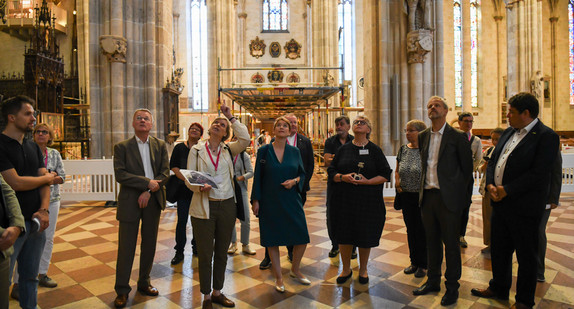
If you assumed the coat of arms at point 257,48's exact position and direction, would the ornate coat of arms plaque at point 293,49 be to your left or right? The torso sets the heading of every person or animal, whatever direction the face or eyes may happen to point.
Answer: on your left

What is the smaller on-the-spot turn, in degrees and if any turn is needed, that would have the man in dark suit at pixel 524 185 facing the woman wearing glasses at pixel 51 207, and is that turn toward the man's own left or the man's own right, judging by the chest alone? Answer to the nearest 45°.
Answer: approximately 45° to the man's own right

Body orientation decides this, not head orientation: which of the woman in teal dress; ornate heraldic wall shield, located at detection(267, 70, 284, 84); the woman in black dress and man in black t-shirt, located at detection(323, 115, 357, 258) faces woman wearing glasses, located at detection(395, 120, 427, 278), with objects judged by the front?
the ornate heraldic wall shield

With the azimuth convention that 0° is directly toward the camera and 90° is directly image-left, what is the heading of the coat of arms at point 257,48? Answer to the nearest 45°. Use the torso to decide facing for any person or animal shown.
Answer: approximately 0°

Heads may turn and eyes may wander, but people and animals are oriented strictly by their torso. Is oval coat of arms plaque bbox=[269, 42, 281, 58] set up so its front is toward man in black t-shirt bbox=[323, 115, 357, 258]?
yes

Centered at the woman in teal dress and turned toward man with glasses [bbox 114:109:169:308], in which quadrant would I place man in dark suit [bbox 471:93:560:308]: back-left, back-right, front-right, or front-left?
back-left

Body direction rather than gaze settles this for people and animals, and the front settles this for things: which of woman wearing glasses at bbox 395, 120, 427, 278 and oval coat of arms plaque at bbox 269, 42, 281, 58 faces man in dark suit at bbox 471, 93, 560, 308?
the oval coat of arms plaque

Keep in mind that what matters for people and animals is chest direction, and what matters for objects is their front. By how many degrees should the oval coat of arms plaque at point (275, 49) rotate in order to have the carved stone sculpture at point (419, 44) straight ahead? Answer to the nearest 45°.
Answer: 0° — it already faces it

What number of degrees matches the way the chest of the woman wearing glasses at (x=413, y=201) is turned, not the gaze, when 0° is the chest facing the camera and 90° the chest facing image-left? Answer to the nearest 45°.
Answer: approximately 45°

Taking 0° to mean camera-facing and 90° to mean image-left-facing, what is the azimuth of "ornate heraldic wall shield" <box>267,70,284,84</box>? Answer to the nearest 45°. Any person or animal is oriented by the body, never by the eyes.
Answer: approximately 0°

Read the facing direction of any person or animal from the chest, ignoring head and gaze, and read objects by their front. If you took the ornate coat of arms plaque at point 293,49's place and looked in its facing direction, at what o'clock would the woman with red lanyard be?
The woman with red lanyard is roughly at 12 o'clock from the ornate coat of arms plaque.

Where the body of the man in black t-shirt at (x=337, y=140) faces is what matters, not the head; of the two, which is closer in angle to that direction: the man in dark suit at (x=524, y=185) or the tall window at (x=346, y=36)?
the man in dark suit

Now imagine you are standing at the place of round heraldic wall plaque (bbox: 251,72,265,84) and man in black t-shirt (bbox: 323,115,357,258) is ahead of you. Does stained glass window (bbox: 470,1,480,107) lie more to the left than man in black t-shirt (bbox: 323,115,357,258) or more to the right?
left
